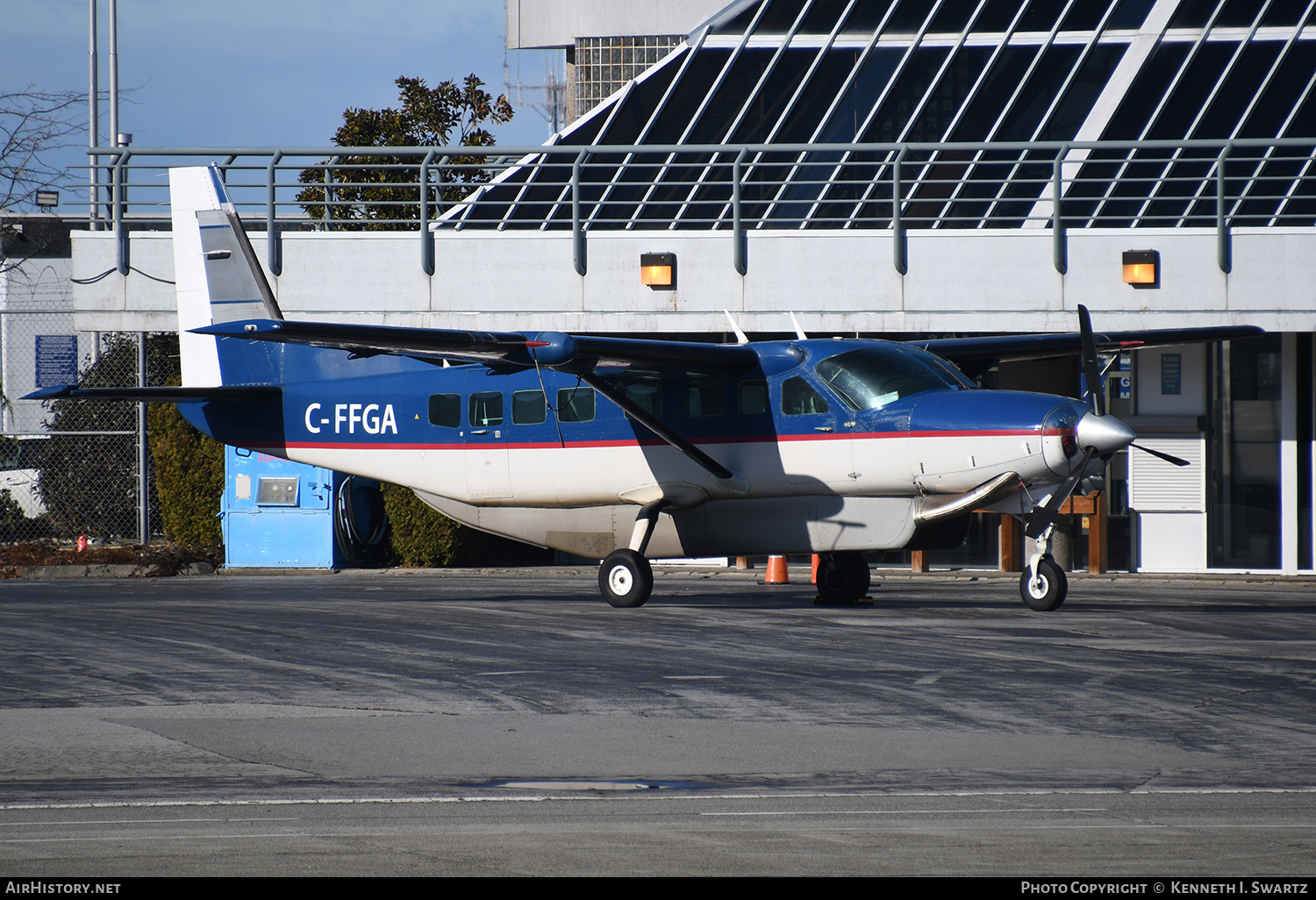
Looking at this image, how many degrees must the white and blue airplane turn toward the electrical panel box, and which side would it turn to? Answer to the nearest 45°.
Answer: approximately 180°

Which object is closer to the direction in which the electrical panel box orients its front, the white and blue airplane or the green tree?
the white and blue airplane

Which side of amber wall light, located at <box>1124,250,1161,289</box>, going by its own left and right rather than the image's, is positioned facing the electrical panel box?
right

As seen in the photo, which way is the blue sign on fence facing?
toward the camera

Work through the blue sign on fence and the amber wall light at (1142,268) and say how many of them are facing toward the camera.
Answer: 2

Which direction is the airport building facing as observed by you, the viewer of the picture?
facing the viewer

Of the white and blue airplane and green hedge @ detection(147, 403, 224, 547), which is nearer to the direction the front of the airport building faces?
the white and blue airplane

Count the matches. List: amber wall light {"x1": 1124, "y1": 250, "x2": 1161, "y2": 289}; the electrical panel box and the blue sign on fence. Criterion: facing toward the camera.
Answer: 3

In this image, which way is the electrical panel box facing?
toward the camera

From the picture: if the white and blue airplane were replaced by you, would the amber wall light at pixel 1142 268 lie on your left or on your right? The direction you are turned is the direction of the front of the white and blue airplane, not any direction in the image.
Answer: on your left

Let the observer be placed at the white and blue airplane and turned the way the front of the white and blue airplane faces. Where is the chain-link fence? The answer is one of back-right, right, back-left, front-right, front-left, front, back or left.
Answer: back

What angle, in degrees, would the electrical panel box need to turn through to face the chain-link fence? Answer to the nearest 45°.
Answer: approximately 135° to its right

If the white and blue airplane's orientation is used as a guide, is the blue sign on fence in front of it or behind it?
behind
